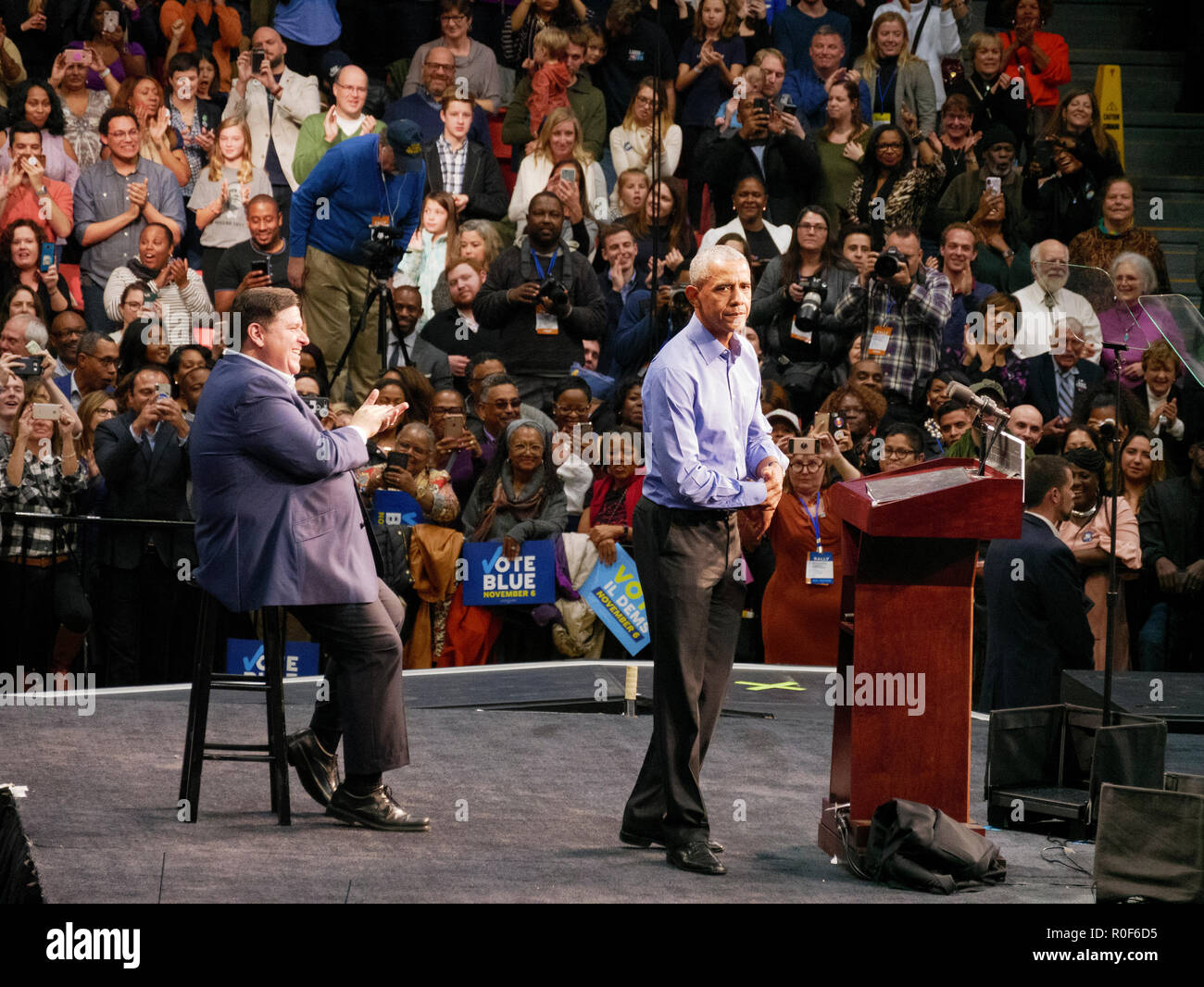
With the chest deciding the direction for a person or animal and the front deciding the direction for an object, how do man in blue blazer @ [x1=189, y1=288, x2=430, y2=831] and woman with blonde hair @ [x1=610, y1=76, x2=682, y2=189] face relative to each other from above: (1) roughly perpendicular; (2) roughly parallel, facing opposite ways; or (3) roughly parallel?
roughly perpendicular

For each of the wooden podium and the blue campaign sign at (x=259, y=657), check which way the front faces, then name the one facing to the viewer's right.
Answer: the wooden podium

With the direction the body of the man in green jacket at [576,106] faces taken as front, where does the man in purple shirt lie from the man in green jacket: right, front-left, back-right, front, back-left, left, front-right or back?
front

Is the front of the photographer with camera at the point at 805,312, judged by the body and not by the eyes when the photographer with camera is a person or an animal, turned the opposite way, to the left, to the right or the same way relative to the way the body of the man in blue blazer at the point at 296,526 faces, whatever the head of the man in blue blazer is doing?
to the right

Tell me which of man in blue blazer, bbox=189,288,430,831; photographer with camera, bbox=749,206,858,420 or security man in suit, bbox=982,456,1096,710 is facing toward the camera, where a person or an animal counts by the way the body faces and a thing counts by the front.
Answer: the photographer with camera

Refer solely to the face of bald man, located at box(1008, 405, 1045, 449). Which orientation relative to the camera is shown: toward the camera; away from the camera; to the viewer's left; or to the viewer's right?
toward the camera

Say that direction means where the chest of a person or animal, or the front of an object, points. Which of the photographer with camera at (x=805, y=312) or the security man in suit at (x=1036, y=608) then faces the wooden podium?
the photographer with camera

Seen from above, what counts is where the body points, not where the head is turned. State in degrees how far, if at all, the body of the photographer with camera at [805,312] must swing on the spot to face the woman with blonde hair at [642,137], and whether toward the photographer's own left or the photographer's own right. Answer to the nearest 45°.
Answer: approximately 135° to the photographer's own right

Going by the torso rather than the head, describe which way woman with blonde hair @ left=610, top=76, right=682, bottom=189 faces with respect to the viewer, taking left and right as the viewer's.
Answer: facing the viewer

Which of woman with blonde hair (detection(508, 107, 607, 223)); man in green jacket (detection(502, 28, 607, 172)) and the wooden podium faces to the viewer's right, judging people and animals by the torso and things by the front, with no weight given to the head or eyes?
the wooden podium

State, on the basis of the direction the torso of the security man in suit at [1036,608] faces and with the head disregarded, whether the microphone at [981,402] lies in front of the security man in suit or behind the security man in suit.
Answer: behind

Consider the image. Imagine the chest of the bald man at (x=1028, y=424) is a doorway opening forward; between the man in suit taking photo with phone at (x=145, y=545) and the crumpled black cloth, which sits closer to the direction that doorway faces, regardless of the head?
the crumpled black cloth

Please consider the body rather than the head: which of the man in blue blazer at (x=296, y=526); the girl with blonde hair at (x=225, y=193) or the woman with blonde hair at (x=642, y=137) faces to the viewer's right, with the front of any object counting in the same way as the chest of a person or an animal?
the man in blue blazer

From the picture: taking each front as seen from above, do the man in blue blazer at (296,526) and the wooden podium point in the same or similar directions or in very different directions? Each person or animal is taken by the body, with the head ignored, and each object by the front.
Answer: same or similar directions

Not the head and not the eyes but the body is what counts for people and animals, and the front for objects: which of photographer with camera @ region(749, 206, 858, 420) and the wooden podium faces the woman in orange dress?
the photographer with camera

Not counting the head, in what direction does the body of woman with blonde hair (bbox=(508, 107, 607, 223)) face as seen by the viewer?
toward the camera

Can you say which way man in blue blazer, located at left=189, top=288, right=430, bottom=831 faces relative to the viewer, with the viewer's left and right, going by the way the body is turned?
facing to the right of the viewer

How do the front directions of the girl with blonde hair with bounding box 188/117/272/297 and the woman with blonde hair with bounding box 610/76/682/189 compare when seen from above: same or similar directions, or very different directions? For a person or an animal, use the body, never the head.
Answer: same or similar directions

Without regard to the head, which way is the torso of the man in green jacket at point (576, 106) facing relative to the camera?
toward the camera

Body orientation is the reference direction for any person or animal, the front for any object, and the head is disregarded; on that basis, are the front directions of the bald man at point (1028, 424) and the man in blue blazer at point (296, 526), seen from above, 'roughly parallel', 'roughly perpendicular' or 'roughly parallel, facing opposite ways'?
roughly perpendicular

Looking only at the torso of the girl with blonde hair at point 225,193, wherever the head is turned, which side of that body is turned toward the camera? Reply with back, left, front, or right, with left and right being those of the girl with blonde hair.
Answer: front
